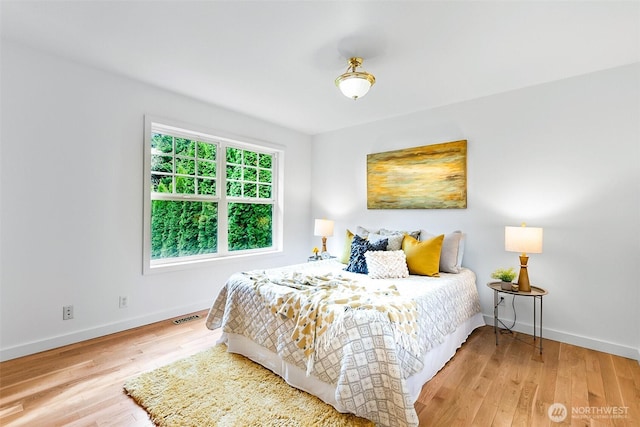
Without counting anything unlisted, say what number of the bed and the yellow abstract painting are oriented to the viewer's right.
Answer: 0

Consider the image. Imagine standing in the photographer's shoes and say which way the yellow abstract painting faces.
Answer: facing the viewer and to the left of the viewer

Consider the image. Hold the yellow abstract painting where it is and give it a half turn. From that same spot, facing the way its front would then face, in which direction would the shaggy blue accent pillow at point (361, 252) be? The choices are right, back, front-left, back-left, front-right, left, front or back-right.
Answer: back

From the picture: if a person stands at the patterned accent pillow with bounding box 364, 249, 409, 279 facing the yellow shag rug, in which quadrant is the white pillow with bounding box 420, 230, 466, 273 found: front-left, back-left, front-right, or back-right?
back-left

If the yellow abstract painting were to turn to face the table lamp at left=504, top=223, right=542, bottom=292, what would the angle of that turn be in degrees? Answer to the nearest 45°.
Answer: approximately 90° to its left

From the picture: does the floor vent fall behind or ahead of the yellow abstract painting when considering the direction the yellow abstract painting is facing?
ahead

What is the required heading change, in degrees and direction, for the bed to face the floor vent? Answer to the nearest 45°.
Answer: approximately 90° to its right

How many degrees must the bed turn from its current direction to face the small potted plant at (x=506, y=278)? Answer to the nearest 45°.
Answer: approximately 180°

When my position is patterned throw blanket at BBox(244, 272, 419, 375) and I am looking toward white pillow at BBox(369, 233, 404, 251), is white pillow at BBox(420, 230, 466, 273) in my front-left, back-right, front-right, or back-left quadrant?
front-right
